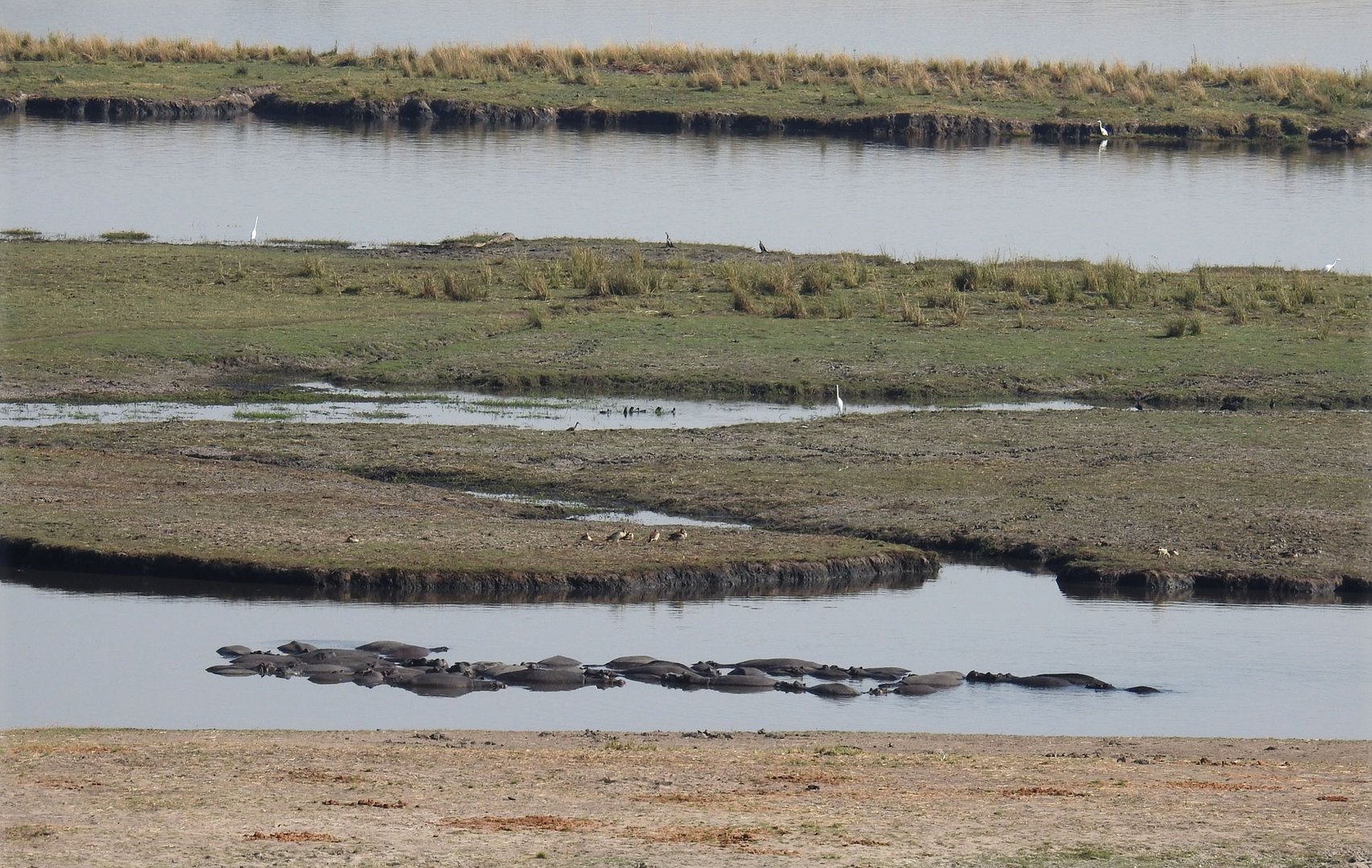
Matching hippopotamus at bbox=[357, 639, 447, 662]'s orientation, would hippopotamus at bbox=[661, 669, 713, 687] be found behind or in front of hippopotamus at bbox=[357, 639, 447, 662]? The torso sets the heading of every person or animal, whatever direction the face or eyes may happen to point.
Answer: in front

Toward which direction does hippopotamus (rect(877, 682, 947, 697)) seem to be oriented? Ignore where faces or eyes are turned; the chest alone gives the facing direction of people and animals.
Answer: to the viewer's left

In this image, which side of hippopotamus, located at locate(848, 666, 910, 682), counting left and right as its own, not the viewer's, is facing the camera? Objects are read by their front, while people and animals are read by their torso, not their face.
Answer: left

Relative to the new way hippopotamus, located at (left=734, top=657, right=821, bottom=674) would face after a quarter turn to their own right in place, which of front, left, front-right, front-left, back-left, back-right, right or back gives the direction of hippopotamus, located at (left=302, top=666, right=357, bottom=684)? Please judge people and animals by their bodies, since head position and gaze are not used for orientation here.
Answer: right

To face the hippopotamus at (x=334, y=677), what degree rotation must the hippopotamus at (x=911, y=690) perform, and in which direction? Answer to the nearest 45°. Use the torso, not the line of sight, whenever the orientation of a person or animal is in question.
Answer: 0° — it already faces it

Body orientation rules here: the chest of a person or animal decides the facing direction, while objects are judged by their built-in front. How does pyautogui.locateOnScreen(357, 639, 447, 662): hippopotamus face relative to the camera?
to the viewer's right

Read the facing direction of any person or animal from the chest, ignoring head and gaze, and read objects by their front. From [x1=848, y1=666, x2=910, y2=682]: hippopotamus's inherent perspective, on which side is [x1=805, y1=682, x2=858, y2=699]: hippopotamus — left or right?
on its left

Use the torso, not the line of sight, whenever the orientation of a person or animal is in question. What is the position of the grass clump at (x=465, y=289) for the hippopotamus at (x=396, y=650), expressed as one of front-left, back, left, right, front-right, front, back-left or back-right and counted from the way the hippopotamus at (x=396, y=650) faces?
left

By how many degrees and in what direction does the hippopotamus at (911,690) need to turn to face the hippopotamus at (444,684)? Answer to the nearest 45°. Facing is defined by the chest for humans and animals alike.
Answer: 0° — it already faces it
